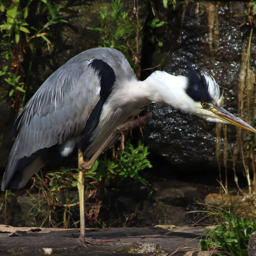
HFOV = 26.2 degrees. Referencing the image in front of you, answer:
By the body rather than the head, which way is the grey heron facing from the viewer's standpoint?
to the viewer's right
